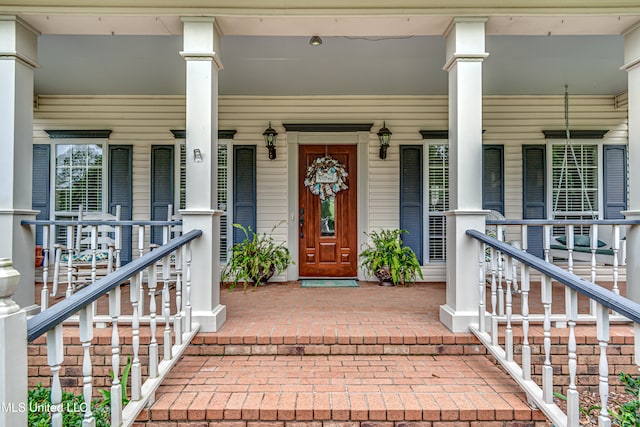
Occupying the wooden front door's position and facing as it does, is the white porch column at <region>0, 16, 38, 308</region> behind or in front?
in front

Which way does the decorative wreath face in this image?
toward the camera

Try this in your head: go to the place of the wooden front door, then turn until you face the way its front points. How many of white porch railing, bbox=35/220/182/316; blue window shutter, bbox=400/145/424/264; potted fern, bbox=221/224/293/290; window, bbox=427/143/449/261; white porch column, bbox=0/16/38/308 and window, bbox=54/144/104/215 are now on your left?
2

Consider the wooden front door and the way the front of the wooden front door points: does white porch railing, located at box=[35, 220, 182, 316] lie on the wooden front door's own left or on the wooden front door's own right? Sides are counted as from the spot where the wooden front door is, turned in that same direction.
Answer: on the wooden front door's own right

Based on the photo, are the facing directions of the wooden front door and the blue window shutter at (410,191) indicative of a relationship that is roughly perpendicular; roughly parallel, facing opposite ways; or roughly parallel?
roughly parallel

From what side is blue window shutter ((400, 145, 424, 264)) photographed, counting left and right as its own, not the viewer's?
front

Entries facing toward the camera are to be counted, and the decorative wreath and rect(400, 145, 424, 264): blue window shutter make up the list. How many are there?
2

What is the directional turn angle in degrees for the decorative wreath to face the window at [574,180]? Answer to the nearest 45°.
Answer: approximately 90° to its left

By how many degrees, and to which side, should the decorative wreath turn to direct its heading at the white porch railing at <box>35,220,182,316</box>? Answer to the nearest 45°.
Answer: approximately 45° to its right

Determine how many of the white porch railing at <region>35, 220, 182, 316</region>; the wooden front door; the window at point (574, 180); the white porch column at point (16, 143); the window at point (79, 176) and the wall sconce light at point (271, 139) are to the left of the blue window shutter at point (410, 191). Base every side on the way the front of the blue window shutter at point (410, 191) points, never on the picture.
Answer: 1

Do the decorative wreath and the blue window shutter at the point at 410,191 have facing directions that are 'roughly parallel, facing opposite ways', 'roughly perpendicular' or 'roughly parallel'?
roughly parallel

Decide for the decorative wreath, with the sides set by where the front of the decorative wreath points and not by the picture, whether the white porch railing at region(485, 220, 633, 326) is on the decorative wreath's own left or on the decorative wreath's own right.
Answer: on the decorative wreath's own left

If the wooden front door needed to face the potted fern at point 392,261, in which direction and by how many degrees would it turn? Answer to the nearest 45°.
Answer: approximately 45° to its left

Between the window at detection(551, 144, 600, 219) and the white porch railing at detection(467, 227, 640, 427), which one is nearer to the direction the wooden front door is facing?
the white porch railing

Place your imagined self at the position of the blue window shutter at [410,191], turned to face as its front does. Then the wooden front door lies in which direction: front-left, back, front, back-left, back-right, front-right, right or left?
right
